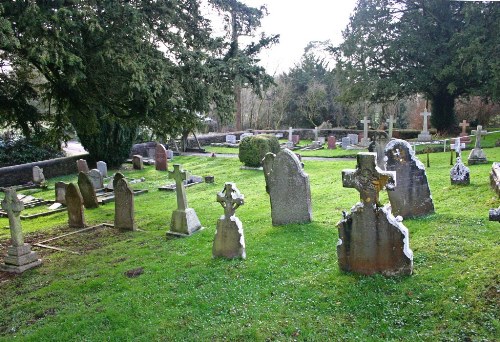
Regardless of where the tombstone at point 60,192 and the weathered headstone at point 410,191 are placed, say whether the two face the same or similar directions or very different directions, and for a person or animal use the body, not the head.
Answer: same or similar directions

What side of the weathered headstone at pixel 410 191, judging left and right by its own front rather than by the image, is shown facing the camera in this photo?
front

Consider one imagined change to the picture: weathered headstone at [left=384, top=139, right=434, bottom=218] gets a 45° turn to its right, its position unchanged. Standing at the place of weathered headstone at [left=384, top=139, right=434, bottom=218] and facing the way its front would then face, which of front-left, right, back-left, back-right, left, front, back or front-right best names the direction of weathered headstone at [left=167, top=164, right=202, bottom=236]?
front-right

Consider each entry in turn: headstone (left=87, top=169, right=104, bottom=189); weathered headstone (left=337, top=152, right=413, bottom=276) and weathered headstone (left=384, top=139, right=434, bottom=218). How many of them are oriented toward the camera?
3

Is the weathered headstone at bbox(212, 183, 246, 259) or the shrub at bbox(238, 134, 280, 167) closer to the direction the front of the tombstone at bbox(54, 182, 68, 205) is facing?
the weathered headstone

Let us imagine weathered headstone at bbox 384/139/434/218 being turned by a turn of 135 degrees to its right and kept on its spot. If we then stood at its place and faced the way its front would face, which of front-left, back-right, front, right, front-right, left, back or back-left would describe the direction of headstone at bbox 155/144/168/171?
front

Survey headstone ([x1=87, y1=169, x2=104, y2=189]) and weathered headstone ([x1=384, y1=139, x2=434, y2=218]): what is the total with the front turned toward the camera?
2

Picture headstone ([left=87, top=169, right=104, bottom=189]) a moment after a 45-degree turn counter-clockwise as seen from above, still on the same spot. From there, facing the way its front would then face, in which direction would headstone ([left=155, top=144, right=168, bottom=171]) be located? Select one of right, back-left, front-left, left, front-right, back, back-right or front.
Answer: left

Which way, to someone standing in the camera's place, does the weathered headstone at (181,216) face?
facing the viewer and to the left of the viewer

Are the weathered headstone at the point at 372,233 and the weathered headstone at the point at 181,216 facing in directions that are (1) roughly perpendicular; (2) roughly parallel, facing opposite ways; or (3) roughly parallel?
roughly parallel

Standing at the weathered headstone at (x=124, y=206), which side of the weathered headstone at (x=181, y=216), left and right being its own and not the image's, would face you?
right
